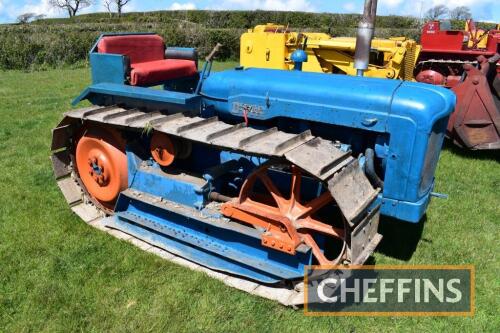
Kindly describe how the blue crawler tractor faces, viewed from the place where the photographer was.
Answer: facing the viewer and to the right of the viewer

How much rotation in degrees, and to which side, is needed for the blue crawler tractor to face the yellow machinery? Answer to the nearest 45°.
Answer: approximately 135° to its left

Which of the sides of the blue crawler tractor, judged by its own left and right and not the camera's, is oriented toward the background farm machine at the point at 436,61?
left
